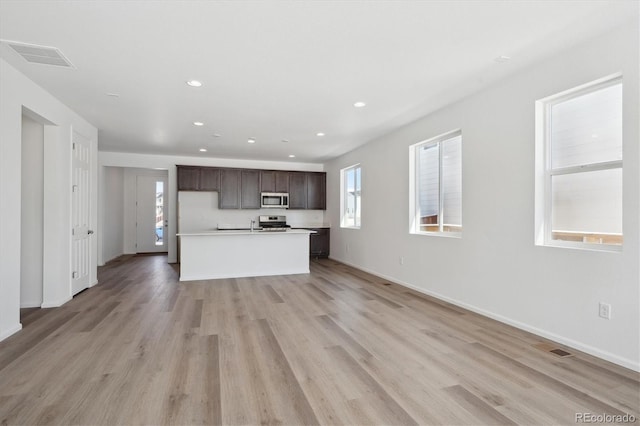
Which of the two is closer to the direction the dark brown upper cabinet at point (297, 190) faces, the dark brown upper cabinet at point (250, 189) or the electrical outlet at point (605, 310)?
the electrical outlet

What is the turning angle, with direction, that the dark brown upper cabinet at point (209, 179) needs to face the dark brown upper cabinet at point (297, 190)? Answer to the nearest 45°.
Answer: approximately 90° to its left

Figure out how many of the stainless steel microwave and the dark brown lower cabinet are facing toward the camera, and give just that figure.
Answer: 2

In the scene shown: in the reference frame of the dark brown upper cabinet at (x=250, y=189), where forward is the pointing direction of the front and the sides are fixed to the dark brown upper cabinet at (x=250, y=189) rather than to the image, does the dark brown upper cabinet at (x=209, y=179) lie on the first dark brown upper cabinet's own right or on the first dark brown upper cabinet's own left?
on the first dark brown upper cabinet's own right

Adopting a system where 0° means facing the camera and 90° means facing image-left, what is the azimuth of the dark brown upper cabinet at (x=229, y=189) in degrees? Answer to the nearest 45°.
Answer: approximately 0°

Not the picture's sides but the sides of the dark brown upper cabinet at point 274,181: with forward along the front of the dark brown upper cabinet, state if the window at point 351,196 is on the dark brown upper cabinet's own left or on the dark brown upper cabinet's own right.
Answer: on the dark brown upper cabinet's own left

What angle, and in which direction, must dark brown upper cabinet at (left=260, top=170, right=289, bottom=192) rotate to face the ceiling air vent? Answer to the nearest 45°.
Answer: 0° — it already faces it

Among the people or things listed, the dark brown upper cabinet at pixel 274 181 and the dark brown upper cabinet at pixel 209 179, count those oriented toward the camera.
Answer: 2
